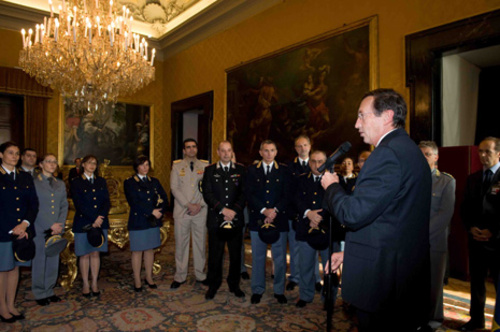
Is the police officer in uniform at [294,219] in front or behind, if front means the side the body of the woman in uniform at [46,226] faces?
in front

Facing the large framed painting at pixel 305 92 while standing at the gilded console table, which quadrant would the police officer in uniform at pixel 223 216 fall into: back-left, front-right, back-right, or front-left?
front-right

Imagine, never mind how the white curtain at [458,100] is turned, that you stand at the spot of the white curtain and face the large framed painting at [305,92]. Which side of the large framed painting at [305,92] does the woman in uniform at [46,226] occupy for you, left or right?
left

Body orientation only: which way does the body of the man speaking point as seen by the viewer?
to the viewer's left

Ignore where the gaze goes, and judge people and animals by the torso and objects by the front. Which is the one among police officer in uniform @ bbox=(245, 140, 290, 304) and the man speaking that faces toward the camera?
the police officer in uniform

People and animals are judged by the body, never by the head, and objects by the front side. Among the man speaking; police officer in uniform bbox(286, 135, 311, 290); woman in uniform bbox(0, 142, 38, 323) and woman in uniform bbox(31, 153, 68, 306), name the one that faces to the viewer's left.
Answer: the man speaking

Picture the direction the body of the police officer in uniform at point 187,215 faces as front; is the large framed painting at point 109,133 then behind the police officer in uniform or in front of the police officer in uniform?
behind

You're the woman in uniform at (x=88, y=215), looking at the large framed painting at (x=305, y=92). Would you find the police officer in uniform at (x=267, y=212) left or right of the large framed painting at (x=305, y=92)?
right

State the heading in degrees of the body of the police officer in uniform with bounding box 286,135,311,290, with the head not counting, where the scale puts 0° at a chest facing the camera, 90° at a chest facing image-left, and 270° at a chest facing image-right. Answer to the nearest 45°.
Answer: approximately 0°

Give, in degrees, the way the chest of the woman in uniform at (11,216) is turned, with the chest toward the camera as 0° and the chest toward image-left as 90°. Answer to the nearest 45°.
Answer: approximately 315°

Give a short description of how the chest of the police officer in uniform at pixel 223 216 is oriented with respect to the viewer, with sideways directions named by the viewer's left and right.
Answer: facing the viewer

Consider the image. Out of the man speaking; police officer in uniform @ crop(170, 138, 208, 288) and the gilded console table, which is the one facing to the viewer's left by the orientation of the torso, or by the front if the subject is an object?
the man speaking
